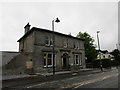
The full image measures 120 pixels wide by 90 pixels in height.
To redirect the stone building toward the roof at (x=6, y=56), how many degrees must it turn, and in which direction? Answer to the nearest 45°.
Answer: approximately 90° to its right

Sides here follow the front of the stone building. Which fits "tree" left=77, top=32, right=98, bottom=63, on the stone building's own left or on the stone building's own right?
on the stone building's own left

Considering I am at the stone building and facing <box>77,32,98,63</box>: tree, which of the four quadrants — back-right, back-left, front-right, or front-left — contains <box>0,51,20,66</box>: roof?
back-left
